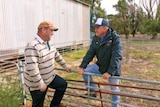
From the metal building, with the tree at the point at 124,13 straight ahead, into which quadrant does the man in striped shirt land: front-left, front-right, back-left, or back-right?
back-right

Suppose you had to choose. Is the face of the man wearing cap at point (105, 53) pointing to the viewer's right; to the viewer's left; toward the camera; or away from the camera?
to the viewer's left

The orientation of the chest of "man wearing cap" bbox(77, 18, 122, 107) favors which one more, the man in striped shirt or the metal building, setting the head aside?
the man in striped shirt

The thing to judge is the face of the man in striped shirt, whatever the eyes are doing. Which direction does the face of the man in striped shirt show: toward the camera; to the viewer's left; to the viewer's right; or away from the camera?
to the viewer's right

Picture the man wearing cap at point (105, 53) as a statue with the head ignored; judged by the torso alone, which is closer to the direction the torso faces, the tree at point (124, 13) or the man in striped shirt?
the man in striped shirt

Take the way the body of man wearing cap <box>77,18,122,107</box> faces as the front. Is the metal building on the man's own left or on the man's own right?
on the man's own right

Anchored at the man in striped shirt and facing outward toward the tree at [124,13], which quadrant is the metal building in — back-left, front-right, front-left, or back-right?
front-left

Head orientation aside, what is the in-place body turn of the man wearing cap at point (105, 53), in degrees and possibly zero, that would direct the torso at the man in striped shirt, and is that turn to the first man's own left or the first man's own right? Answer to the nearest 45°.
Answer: approximately 45° to the first man's own right

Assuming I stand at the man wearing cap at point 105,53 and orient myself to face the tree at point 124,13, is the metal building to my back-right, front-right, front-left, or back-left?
front-left

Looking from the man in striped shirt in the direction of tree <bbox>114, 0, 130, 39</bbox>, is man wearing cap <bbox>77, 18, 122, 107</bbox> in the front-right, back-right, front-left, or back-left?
front-right

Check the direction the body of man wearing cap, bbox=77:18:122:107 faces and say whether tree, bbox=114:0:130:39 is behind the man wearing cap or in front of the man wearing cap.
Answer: behind

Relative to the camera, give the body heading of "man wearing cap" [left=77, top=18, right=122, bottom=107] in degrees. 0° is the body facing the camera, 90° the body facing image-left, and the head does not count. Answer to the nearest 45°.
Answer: approximately 45°
